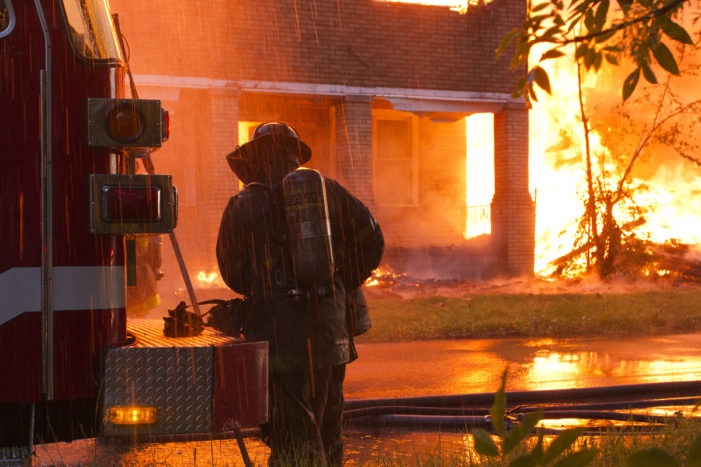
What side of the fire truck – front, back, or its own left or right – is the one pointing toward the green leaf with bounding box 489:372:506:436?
right

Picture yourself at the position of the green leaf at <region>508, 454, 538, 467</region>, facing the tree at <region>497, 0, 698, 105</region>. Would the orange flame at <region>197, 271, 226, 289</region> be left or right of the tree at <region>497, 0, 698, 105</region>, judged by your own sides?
left

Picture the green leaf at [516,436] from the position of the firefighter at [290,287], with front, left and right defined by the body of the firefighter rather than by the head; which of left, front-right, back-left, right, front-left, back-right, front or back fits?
back

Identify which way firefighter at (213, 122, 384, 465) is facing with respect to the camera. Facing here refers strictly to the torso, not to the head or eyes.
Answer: away from the camera

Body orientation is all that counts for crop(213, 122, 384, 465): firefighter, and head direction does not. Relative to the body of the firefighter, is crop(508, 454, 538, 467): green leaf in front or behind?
behind

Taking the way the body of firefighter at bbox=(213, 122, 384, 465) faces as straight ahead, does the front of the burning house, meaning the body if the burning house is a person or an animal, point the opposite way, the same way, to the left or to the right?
the opposite way

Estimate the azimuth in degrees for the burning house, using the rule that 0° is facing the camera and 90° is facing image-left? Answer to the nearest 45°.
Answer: approximately 0°

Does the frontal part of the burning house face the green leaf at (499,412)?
yes

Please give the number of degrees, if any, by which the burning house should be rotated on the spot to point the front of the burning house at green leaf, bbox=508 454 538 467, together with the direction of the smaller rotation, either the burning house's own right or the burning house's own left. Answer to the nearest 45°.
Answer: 0° — it already faces it
